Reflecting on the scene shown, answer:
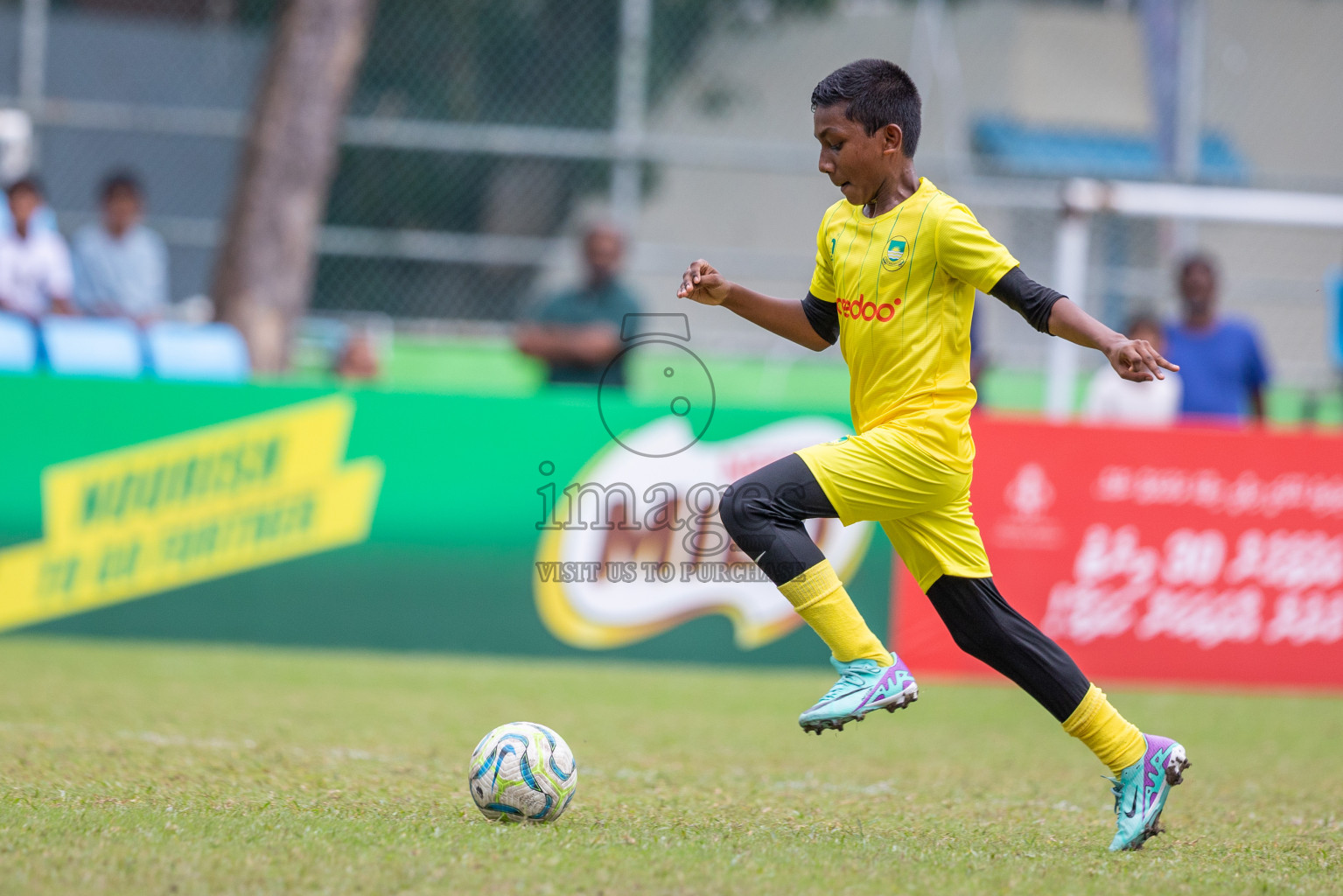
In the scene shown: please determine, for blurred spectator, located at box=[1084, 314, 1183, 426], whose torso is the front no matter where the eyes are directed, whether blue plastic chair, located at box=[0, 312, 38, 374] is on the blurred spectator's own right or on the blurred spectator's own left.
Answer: on the blurred spectator's own right

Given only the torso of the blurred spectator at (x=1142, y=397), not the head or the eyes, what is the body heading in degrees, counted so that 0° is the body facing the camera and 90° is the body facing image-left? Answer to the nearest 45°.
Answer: approximately 0°

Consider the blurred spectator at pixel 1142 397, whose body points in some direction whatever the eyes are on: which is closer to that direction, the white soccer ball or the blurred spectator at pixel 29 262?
the white soccer ball

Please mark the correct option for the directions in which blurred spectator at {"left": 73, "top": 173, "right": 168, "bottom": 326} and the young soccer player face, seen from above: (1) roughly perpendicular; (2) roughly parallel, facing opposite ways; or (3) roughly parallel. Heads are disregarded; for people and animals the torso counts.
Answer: roughly perpendicular

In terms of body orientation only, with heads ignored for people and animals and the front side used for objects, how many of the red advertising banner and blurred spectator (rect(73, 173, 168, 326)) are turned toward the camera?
2

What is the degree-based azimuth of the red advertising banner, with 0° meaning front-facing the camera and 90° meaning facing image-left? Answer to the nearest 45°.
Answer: approximately 0°

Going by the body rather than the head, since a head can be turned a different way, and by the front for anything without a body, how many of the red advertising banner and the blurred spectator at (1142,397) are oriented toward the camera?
2
